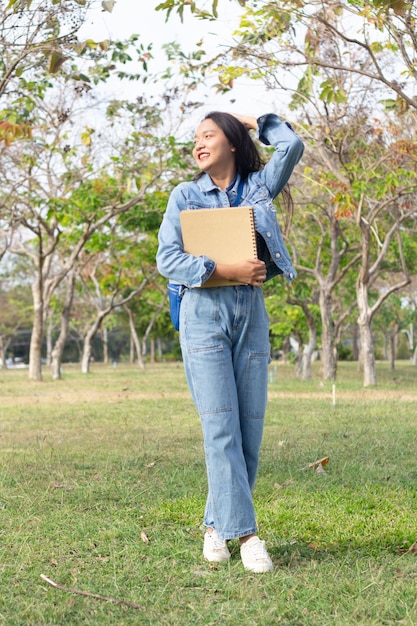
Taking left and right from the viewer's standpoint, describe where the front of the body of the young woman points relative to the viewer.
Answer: facing the viewer

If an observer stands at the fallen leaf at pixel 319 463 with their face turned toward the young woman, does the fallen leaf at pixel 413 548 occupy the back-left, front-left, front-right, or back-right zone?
front-left

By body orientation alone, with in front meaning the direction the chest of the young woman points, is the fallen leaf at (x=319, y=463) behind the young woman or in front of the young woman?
behind
